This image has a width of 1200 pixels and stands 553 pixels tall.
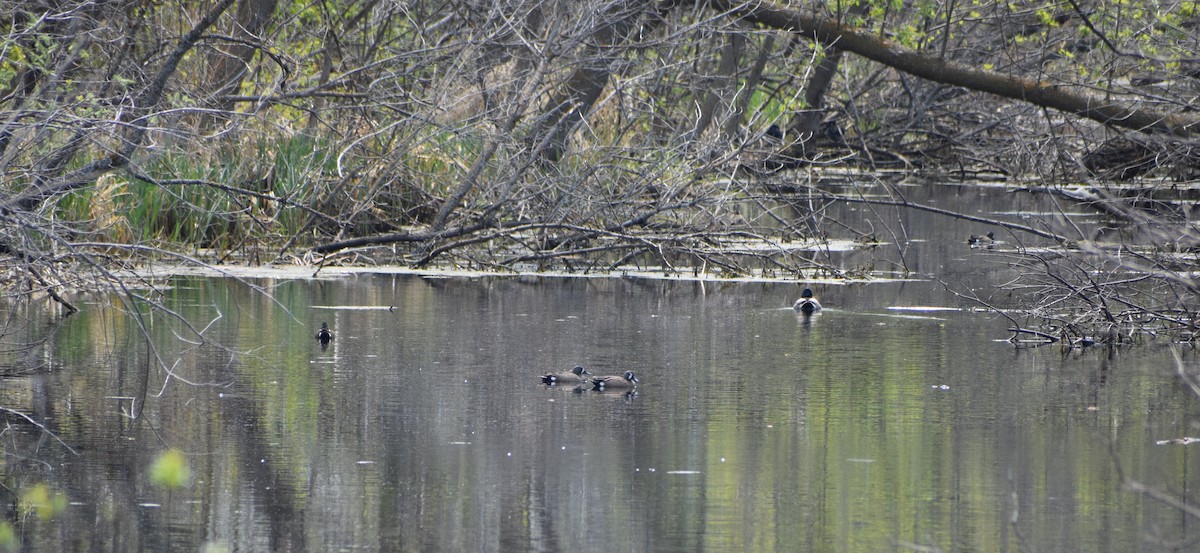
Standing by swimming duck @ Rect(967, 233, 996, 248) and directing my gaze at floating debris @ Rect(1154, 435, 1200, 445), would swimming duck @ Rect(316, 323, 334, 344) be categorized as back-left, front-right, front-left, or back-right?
front-right

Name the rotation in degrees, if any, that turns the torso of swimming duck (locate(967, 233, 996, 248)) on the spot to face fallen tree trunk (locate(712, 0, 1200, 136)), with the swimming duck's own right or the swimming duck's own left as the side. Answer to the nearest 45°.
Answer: approximately 90° to the swimming duck's own left

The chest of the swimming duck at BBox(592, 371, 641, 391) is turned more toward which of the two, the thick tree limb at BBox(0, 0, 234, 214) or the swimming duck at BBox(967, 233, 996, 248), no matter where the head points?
the swimming duck

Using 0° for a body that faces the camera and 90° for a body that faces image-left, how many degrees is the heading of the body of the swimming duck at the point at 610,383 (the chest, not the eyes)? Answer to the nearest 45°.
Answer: approximately 270°

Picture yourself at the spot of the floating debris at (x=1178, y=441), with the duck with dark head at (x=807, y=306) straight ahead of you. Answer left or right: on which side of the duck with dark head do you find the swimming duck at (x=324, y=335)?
left

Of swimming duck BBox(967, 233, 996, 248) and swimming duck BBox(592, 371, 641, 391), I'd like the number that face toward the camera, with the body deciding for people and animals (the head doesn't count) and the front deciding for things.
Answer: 0

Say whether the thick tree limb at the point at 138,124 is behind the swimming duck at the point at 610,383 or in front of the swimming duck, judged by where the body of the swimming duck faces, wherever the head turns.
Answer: behind

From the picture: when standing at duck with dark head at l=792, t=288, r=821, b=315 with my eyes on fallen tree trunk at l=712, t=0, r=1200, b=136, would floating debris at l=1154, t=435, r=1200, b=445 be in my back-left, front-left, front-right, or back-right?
back-right
